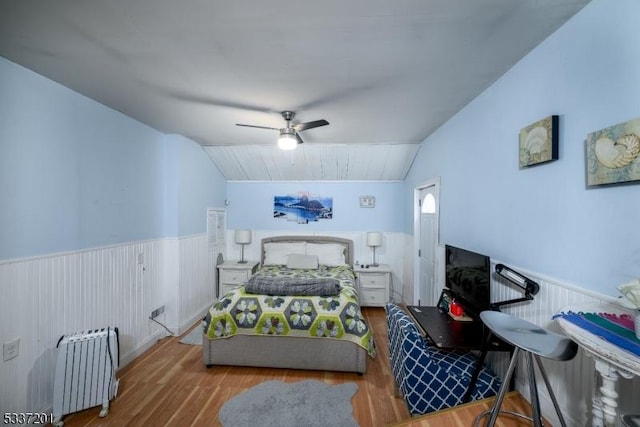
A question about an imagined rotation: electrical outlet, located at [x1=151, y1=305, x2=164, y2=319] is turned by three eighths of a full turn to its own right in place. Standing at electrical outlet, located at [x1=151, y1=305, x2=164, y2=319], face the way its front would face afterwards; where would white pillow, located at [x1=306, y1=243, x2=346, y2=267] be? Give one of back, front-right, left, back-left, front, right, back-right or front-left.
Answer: back

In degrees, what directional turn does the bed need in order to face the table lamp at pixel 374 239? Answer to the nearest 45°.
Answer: approximately 135° to its left

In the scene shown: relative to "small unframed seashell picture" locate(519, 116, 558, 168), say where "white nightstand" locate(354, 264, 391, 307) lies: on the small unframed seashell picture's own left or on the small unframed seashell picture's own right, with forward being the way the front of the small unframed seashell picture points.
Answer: on the small unframed seashell picture's own right

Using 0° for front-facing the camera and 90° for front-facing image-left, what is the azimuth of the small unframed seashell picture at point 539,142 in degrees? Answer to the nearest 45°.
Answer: approximately 45°

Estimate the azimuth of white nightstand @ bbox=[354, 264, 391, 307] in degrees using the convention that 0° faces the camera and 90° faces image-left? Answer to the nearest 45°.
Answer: approximately 0°

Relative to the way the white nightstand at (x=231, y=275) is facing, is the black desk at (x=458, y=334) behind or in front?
in front

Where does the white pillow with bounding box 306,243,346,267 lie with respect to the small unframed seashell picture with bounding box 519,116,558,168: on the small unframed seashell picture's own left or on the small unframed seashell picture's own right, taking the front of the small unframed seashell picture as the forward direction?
on the small unframed seashell picture's own right
